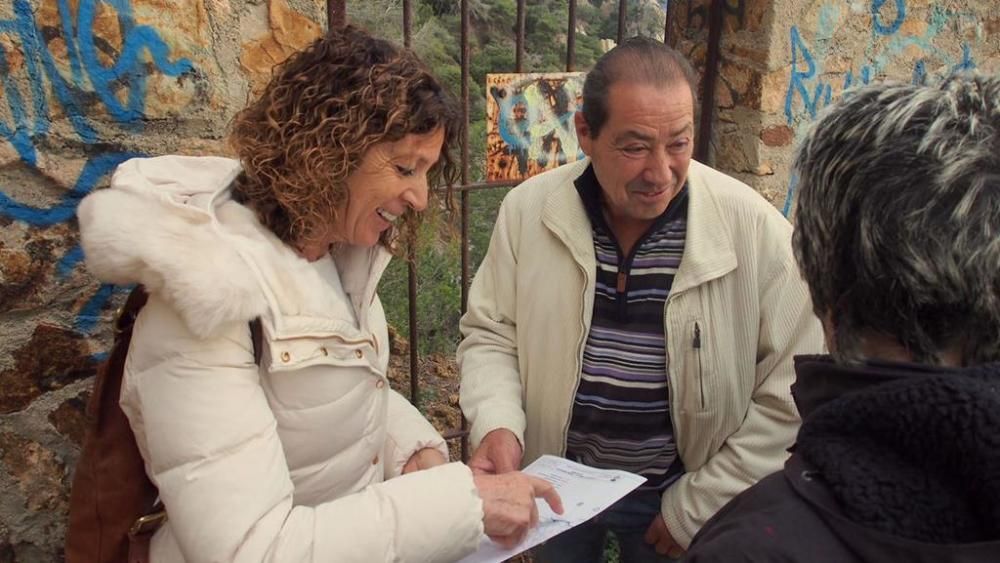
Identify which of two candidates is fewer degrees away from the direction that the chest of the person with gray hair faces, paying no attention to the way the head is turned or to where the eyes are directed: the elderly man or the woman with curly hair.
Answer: the elderly man

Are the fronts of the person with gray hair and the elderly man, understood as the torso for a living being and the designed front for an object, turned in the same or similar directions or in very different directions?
very different directions

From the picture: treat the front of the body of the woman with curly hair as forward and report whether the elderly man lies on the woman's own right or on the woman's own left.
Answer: on the woman's own left

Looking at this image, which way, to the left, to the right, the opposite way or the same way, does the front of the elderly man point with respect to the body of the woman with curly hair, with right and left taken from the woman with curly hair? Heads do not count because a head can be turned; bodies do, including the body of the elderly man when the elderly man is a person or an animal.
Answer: to the right

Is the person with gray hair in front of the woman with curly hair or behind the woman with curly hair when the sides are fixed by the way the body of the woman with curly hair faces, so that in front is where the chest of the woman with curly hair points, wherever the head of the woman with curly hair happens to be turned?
in front

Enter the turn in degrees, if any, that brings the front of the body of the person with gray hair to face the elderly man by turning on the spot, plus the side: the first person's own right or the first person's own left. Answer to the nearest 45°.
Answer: approximately 45° to the first person's own left

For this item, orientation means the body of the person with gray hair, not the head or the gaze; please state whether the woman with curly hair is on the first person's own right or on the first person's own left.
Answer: on the first person's own left

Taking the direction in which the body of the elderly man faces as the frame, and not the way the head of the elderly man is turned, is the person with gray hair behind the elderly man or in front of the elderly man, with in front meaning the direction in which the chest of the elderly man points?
in front

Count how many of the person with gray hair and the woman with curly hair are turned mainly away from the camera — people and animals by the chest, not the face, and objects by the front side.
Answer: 1

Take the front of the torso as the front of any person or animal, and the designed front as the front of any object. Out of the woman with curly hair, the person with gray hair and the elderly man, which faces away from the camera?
the person with gray hair

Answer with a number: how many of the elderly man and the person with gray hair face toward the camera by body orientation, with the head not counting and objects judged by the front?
1

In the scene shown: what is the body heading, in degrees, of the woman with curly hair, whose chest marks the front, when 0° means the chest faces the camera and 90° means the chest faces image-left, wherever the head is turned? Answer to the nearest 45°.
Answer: approximately 315°

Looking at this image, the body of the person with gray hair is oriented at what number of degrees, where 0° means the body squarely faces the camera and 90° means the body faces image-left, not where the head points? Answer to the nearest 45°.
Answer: approximately 180°

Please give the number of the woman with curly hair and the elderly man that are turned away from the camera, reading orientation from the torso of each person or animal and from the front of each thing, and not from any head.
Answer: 0

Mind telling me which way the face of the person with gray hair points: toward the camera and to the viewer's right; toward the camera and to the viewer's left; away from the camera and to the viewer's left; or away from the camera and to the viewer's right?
away from the camera and to the viewer's left
